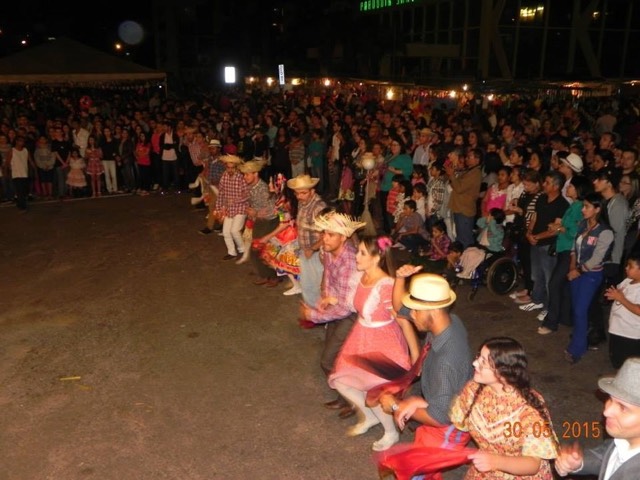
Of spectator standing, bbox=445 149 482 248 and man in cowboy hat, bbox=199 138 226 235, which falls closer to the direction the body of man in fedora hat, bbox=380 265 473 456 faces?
the man in cowboy hat

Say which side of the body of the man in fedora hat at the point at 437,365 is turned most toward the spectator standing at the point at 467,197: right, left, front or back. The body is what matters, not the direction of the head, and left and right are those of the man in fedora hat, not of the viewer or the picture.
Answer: right

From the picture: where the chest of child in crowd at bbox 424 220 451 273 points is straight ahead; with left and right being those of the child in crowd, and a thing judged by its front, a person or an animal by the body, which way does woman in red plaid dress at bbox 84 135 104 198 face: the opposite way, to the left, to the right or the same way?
to the left

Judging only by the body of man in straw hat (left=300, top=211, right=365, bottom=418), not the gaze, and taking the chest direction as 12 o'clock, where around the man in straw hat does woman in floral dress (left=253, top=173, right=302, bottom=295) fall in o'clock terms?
The woman in floral dress is roughly at 4 o'clock from the man in straw hat.

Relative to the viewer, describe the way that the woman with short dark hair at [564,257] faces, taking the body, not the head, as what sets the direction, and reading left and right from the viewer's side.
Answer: facing to the left of the viewer

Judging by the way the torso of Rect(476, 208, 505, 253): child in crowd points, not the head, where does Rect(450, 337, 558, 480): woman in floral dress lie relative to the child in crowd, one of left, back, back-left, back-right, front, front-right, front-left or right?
front-left

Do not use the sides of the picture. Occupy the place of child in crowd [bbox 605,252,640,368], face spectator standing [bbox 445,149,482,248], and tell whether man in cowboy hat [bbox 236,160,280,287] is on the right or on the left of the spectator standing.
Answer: left

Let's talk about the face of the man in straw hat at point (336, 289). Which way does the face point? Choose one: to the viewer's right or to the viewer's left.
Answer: to the viewer's left

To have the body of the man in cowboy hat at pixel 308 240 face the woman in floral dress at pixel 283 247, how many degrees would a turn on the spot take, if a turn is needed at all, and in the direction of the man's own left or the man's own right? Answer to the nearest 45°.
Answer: approximately 135° to the man's own right

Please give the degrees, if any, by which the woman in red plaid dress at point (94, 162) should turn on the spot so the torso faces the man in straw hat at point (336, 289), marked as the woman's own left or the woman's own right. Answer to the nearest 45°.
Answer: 0° — they already face them

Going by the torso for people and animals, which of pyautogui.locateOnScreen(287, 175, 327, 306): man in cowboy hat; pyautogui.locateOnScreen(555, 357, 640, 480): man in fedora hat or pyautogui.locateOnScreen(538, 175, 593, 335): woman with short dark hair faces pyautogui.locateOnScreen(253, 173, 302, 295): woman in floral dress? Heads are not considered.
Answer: the woman with short dark hair

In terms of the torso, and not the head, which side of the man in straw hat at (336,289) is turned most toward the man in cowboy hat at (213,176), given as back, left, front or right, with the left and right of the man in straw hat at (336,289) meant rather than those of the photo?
right

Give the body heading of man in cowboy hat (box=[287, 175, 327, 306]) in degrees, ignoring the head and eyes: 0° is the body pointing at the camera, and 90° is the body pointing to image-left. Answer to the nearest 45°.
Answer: approximately 45°
